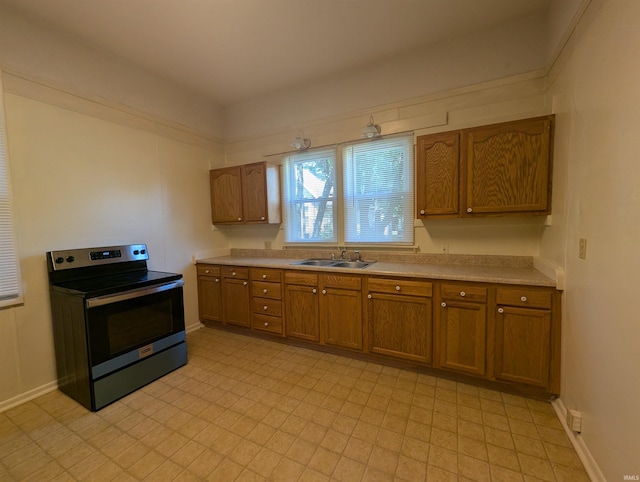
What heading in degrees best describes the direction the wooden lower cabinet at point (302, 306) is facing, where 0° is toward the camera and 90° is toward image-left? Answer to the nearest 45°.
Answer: approximately 45°

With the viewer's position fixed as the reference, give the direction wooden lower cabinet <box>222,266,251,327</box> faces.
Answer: facing the viewer and to the left of the viewer

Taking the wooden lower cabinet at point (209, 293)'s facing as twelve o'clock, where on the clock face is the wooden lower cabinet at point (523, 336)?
the wooden lower cabinet at point (523, 336) is roughly at 9 o'clock from the wooden lower cabinet at point (209, 293).

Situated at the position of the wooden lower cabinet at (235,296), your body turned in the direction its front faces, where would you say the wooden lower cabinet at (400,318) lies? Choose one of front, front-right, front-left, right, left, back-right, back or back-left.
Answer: left

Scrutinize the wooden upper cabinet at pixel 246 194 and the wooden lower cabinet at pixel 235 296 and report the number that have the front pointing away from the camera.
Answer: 0

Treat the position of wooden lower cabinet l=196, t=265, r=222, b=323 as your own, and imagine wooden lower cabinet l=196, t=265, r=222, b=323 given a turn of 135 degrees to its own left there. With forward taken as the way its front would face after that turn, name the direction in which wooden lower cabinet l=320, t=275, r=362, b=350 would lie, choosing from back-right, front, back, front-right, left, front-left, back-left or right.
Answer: front-right

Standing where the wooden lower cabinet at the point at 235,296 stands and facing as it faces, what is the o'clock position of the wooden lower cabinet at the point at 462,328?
the wooden lower cabinet at the point at 462,328 is roughly at 9 o'clock from the wooden lower cabinet at the point at 235,296.

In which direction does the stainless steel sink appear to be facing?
toward the camera

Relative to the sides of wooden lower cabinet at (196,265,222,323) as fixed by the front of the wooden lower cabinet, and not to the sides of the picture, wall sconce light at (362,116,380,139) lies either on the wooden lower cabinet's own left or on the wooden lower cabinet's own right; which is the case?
on the wooden lower cabinet's own left
